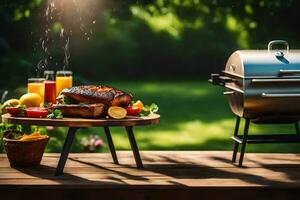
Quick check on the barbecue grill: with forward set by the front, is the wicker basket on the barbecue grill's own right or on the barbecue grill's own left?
on the barbecue grill's own right

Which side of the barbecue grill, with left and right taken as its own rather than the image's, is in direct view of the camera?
front

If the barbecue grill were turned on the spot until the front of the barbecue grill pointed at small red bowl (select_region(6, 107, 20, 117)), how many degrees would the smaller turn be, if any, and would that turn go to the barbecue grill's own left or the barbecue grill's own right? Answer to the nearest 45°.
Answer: approximately 90° to the barbecue grill's own right

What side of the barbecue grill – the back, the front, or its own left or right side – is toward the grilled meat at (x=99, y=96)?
right

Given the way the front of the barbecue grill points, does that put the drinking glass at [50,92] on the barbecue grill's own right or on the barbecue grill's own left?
on the barbecue grill's own right

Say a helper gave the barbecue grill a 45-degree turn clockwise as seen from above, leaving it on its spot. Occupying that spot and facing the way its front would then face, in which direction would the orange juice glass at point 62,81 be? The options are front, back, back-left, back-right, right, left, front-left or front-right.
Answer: front-right

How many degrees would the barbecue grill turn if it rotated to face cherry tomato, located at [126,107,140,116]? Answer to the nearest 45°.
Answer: approximately 90° to its right

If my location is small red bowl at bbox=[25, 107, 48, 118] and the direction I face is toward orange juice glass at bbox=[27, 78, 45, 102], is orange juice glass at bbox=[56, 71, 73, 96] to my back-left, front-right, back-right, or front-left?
front-right

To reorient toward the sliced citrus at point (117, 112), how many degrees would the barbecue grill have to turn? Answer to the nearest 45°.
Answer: approximately 45° to its right

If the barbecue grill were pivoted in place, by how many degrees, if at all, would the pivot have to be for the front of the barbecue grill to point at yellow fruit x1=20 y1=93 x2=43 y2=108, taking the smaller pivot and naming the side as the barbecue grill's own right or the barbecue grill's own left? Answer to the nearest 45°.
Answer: approximately 90° to the barbecue grill's own right
